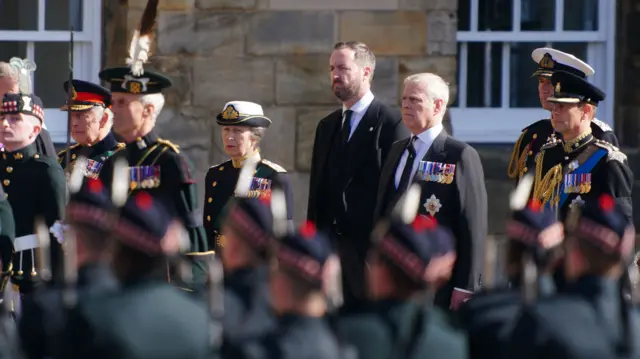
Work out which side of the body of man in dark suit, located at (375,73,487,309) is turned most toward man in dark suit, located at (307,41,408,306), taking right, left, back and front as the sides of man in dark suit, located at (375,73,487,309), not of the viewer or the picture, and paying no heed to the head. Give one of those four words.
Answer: right

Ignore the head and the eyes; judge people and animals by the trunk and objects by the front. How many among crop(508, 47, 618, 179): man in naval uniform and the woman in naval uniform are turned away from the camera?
0

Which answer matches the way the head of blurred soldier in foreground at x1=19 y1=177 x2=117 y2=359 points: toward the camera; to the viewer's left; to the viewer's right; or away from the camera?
away from the camera

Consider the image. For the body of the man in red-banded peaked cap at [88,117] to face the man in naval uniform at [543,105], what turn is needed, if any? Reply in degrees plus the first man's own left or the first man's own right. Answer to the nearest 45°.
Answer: approximately 135° to the first man's own left

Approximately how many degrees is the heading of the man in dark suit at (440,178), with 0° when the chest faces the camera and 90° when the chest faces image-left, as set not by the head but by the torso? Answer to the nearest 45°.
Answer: approximately 45°

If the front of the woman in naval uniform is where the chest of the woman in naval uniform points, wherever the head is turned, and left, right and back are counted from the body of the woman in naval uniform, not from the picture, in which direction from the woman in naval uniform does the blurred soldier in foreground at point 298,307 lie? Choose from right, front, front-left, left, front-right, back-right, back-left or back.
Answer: front-left

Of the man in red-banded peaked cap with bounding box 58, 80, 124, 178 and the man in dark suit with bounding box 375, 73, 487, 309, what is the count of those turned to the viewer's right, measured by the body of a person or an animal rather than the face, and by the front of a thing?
0

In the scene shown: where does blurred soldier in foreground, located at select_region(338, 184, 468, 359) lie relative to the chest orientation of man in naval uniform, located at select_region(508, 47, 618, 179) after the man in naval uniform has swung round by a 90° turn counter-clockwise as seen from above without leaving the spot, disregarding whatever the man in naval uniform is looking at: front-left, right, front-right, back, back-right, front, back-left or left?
front-right

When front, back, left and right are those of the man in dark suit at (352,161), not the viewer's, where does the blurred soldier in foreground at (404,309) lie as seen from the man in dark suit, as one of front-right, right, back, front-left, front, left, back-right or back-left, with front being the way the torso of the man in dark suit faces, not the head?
front-left

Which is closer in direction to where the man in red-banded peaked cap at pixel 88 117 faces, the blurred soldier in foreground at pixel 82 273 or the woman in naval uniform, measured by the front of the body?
the blurred soldier in foreground

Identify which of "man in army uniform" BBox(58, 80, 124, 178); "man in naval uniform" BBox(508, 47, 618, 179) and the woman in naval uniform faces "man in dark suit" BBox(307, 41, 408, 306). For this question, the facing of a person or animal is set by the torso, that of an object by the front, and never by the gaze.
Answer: "man in naval uniform" BBox(508, 47, 618, 179)
